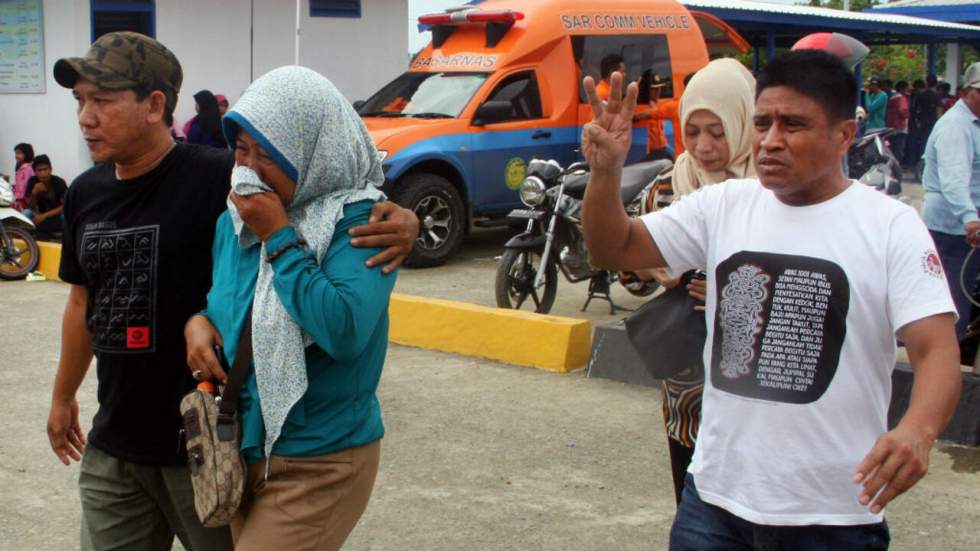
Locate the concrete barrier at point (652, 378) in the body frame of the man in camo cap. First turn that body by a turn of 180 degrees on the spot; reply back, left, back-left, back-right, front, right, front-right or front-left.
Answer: front

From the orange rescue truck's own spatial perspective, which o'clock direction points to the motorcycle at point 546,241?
The motorcycle is roughly at 10 o'clock from the orange rescue truck.

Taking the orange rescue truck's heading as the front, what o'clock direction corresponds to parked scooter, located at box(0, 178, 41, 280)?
The parked scooter is roughly at 1 o'clock from the orange rescue truck.

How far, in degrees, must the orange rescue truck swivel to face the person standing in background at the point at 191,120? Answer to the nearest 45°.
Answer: approximately 90° to its right

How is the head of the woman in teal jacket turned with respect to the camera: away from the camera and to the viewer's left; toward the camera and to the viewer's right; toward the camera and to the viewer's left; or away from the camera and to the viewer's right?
toward the camera and to the viewer's left

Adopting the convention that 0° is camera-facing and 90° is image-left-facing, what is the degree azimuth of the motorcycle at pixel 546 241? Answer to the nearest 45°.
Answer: approximately 45°

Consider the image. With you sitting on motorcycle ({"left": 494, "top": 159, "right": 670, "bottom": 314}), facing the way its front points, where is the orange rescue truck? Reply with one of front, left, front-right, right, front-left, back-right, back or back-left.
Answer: back-right

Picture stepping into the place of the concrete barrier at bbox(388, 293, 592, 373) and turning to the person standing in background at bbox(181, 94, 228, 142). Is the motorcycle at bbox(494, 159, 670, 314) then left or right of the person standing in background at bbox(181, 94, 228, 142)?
right

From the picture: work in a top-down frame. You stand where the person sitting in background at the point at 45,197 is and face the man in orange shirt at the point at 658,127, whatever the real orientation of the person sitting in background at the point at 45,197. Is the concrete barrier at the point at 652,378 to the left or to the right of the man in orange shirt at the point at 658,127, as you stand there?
right

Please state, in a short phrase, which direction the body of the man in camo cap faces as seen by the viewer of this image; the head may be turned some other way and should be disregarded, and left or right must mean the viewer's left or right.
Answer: facing the viewer and to the left of the viewer

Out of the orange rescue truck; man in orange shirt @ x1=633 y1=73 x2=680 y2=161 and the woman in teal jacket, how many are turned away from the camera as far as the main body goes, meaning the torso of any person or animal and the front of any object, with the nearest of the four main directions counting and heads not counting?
0

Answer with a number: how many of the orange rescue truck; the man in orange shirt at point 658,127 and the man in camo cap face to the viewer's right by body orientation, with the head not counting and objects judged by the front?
0

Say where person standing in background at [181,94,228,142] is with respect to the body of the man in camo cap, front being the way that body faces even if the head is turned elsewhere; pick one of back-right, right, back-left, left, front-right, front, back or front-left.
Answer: back-right
